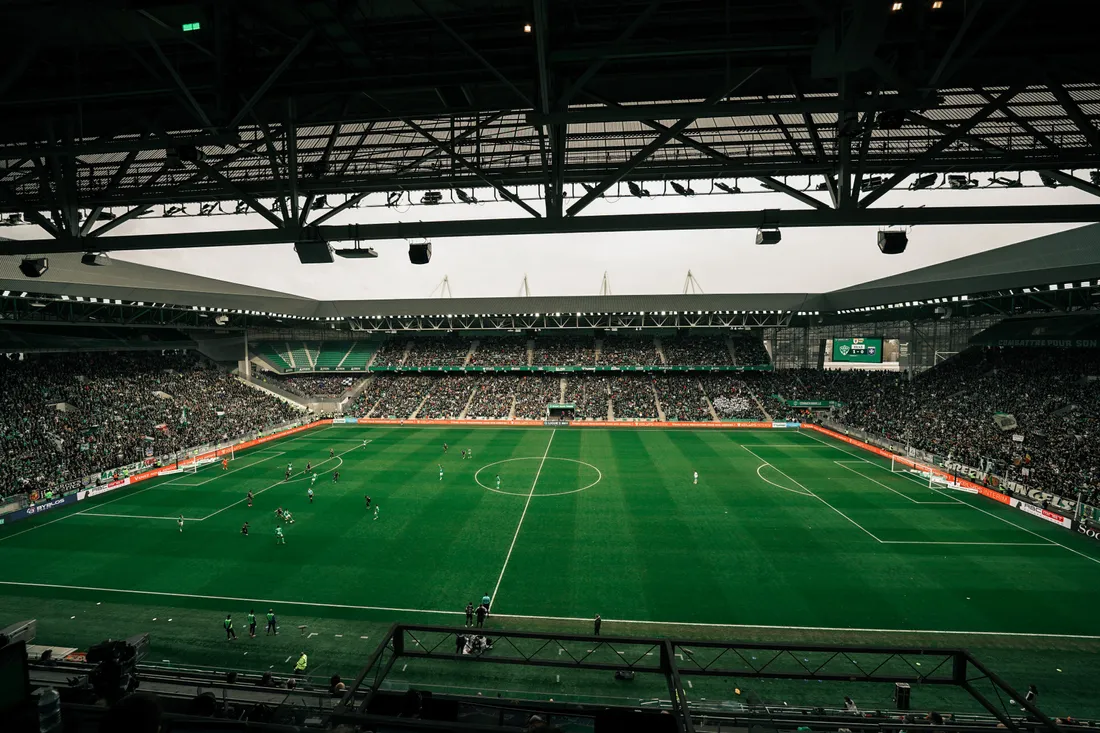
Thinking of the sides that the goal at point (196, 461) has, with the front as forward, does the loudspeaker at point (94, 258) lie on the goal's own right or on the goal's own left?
on the goal's own right

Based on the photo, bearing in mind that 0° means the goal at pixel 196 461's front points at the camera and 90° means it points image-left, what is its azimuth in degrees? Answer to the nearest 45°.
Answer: approximately 315°

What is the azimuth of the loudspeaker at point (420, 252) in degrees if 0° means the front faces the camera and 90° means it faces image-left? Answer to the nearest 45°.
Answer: approximately 0°

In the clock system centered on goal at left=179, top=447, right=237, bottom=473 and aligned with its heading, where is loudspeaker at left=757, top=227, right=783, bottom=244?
The loudspeaker is roughly at 1 o'clock from the goal.

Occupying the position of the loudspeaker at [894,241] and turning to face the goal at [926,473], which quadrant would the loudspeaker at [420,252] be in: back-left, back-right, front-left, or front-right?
back-left

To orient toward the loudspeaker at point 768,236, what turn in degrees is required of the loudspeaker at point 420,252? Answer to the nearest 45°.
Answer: approximately 45° to its left

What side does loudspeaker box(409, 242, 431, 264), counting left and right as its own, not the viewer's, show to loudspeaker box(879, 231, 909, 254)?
left

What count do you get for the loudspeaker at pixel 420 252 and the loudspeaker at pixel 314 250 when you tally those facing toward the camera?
2

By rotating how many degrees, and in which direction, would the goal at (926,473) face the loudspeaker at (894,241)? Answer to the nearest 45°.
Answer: approximately 45° to its left

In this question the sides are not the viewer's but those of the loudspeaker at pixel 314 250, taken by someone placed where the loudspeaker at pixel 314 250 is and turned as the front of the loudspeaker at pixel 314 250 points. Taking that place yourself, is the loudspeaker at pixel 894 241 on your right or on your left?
on your left

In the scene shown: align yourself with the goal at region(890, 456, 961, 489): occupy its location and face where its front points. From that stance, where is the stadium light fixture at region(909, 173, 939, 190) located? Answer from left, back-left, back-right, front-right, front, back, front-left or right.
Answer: front-left

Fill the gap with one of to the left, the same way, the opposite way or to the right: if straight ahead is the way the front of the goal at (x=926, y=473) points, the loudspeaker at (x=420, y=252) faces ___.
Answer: to the left
